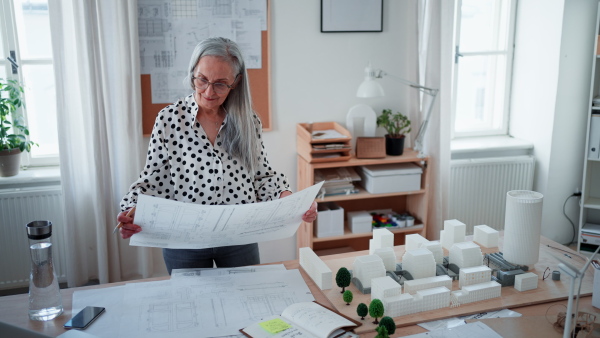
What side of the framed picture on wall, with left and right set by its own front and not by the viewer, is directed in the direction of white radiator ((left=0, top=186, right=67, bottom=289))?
right

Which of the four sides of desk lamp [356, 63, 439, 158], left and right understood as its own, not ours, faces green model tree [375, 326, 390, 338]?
left

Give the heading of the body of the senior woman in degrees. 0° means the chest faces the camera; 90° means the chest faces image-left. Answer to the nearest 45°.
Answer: approximately 0°

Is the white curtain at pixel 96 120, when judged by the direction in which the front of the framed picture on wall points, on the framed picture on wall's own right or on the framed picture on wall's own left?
on the framed picture on wall's own right

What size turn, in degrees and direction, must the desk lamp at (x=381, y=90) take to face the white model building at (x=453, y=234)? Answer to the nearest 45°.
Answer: approximately 90° to its left

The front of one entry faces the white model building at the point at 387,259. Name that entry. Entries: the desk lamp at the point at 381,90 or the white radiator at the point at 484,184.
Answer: the white radiator

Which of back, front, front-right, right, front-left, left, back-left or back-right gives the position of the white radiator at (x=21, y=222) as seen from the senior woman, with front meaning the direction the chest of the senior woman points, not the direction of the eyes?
back-right

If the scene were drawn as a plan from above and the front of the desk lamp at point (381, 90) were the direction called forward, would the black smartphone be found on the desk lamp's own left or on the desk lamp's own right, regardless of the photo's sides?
on the desk lamp's own left

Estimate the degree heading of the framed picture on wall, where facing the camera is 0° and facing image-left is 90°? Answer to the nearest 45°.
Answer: approximately 0°

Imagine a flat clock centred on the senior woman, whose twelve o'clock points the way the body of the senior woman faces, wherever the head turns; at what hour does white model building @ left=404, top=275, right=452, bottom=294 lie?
The white model building is roughly at 10 o'clock from the senior woman.

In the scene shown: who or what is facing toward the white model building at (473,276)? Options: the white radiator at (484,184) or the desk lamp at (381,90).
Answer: the white radiator

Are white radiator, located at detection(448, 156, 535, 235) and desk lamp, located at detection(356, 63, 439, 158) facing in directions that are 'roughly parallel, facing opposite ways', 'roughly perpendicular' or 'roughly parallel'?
roughly perpendicular

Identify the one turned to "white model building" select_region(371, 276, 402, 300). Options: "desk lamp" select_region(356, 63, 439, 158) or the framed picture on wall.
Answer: the framed picture on wall
